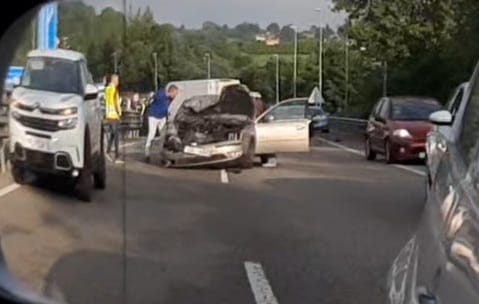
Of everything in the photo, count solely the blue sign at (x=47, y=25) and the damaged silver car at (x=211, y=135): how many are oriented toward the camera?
2

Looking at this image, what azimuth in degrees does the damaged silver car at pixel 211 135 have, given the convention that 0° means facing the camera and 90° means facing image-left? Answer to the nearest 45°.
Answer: approximately 0°

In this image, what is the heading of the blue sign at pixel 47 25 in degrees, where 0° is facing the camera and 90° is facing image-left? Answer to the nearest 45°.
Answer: approximately 0°

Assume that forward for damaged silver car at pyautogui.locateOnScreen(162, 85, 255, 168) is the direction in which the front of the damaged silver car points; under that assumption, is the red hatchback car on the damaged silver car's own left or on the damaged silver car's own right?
on the damaged silver car's own left

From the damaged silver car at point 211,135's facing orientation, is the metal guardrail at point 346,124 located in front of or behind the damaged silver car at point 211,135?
behind
